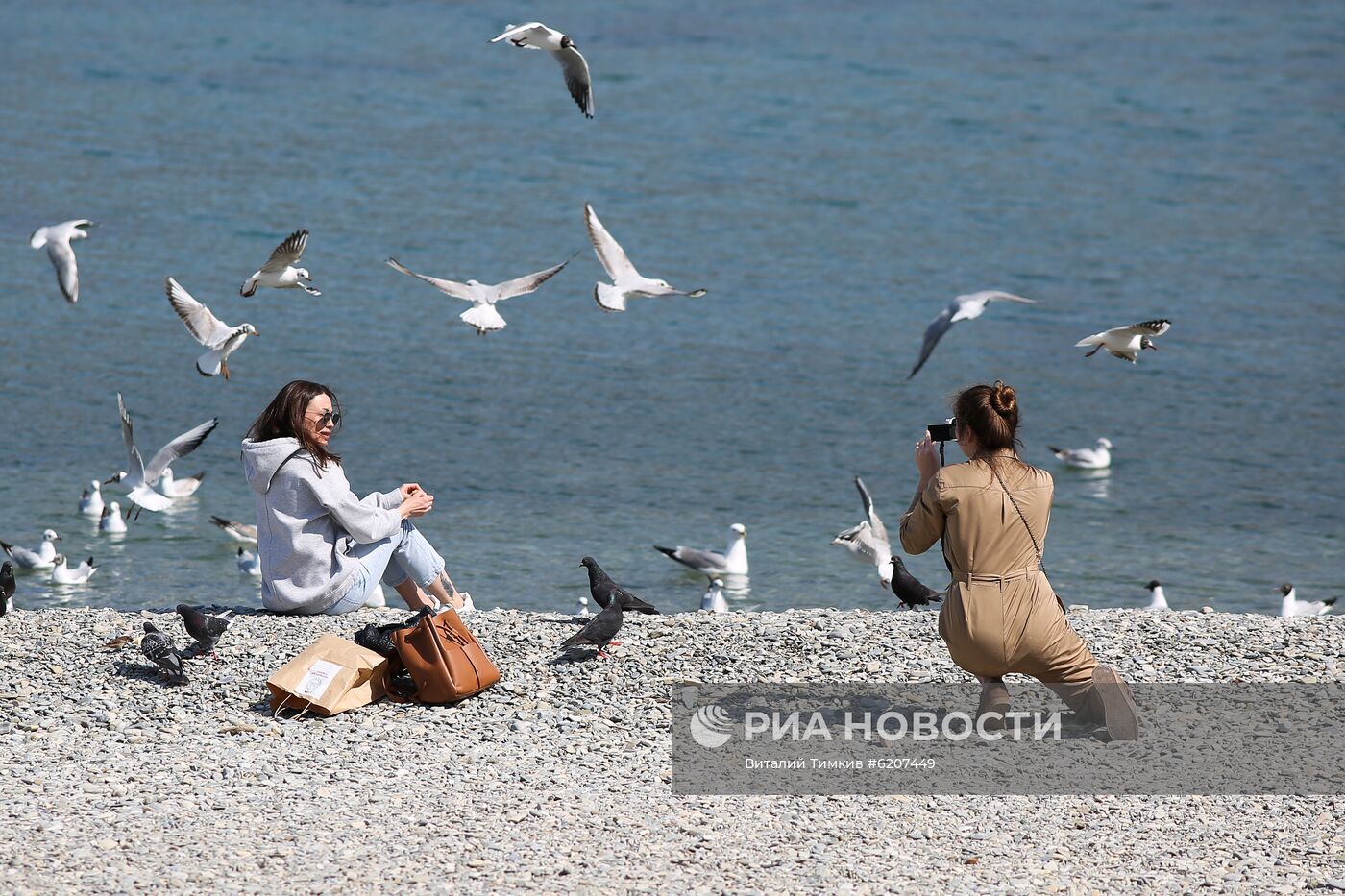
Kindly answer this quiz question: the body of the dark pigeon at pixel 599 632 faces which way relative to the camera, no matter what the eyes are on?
to the viewer's right

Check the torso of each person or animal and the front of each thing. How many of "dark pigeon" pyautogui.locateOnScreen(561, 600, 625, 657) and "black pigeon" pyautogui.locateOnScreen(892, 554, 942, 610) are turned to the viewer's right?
1

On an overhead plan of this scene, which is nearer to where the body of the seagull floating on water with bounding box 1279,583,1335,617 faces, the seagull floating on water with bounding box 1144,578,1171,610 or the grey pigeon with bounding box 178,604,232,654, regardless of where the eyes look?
the seagull floating on water

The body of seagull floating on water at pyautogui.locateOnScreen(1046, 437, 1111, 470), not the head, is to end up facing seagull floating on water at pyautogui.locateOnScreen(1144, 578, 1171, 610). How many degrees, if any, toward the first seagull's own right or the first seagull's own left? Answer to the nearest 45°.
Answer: approximately 90° to the first seagull's own right

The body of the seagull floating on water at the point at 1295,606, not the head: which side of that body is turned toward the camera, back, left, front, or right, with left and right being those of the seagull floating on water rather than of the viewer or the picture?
left

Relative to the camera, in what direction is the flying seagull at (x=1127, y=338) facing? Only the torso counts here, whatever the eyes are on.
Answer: to the viewer's right

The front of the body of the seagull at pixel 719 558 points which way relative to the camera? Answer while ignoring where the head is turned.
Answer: to the viewer's right

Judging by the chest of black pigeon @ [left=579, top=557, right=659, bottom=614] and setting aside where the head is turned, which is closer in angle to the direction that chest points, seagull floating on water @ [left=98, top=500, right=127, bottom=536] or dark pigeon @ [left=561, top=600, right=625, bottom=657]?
the seagull floating on water

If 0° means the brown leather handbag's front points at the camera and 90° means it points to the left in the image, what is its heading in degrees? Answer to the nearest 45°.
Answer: approximately 315°

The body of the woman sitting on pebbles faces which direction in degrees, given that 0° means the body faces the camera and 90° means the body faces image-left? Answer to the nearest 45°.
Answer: approximately 270°

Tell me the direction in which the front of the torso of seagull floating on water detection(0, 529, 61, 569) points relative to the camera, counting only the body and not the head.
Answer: to the viewer's right

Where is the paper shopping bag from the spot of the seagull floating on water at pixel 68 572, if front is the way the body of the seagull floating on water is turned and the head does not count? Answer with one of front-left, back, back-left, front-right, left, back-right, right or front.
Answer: left

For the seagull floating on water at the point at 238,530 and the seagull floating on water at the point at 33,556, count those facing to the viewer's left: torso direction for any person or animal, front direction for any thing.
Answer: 0

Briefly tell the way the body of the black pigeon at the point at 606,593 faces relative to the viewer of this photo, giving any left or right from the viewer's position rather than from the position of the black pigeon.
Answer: facing to the left of the viewer
